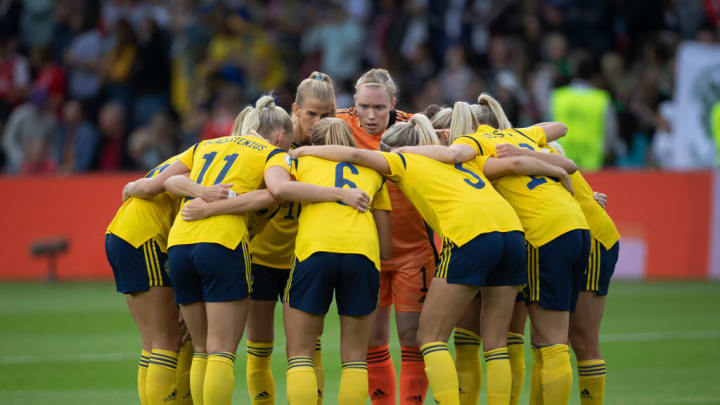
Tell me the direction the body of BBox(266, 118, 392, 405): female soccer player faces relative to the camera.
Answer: away from the camera

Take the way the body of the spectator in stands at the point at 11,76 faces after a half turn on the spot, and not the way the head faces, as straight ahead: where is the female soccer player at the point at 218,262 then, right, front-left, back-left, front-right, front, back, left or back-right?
back

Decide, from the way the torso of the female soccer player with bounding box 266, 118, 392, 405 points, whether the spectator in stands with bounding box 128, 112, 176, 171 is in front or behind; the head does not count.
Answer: in front

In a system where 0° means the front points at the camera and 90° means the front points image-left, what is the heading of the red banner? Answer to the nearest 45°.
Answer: approximately 0°

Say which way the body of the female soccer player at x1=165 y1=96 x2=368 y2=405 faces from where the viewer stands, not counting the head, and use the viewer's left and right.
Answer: facing away from the viewer and to the right of the viewer

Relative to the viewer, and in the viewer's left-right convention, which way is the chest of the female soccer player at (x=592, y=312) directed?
facing to the left of the viewer

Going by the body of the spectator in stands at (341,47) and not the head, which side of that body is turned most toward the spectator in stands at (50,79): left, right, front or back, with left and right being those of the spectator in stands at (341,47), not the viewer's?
right

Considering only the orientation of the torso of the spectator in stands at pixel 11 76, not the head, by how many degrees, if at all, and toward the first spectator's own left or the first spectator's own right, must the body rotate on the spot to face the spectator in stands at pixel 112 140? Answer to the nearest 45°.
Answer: approximately 45° to the first spectator's own left

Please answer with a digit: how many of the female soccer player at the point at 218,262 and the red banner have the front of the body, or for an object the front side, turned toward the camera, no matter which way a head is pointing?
1

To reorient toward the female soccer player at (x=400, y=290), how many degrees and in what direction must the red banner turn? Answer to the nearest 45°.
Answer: approximately 45° to its right

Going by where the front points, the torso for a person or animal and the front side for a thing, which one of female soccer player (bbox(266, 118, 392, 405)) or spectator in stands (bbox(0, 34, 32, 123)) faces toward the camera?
the spectator in stands

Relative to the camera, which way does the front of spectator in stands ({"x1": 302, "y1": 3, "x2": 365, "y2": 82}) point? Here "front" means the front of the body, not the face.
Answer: toward the camera

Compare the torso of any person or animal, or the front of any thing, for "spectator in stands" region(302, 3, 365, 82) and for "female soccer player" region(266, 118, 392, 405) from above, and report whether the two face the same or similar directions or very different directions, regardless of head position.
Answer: very different directions

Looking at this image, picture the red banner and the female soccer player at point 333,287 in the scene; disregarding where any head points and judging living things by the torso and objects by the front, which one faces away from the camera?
the female soccer player

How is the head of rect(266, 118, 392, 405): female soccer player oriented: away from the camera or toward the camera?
away from the camera

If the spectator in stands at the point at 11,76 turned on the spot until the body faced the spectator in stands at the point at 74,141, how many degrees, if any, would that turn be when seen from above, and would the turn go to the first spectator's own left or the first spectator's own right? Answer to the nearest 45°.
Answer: approximately 45° to the first spectator's own left
